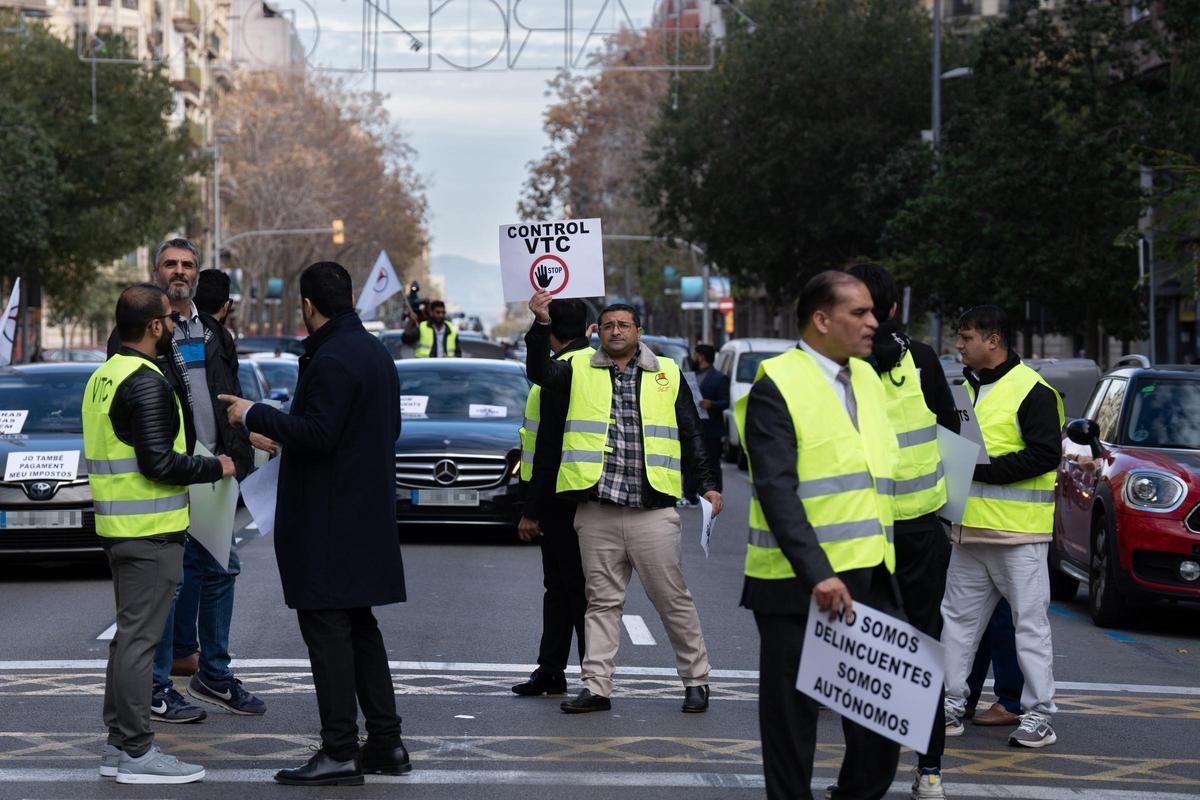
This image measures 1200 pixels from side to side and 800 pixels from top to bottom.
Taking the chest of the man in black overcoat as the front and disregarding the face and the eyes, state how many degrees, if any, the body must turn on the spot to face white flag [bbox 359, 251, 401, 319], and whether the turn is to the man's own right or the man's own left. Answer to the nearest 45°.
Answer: approximately 45° to the man's own right

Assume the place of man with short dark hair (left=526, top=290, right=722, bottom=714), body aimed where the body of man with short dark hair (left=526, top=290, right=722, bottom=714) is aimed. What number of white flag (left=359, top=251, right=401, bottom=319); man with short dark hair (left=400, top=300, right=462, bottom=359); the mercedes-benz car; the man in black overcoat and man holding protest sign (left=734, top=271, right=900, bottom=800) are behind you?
3

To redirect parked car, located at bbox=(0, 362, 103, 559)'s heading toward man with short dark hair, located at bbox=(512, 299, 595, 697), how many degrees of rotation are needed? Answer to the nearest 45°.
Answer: approximately 45° to its left

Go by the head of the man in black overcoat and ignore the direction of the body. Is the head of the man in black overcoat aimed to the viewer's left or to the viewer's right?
to the viewer's left

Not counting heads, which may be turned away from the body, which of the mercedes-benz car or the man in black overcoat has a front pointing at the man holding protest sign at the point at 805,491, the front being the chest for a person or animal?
the mercedes-benz car

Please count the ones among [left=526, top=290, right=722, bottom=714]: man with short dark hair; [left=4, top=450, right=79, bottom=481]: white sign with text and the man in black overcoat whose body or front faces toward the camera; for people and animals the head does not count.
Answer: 2

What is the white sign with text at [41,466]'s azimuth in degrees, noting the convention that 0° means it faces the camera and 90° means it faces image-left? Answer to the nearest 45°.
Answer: approximately 0°

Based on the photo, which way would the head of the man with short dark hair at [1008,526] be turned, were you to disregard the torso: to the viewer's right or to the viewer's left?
to the viewer's left

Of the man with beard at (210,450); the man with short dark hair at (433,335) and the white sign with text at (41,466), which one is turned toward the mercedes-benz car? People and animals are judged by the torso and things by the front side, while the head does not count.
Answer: the man with short dark hair
